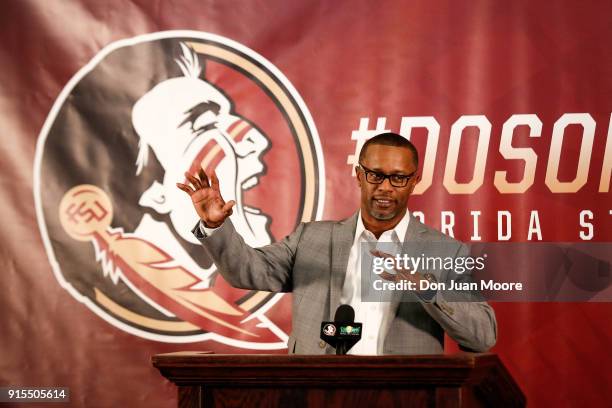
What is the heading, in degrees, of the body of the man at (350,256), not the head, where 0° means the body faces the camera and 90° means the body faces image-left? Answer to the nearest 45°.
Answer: approximately 0°

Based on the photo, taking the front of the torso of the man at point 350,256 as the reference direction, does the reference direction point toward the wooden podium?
yes

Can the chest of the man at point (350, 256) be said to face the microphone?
yes
